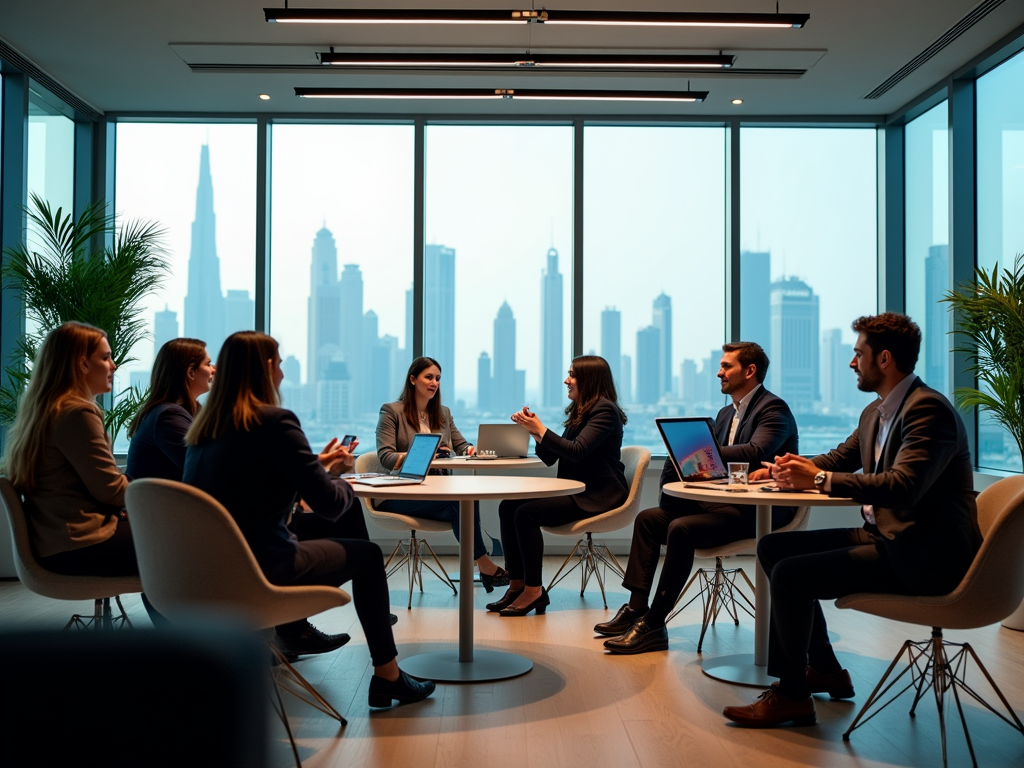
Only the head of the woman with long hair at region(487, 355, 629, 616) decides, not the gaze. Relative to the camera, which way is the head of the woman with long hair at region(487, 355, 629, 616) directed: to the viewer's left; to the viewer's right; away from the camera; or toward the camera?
to the viewer's left

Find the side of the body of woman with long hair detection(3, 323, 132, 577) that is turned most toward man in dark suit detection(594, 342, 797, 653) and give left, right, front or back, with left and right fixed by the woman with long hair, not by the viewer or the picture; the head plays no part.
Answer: front

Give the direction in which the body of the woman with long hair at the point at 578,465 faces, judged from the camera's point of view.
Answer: to the viewer's left

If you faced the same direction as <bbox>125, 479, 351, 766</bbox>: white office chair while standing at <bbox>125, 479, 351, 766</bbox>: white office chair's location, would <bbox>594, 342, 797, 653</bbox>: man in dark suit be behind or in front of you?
in front

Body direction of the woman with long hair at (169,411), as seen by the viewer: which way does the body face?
to the viewer's right

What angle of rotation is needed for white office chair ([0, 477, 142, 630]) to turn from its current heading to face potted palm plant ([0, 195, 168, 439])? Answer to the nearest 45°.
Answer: approximately 90° to its left

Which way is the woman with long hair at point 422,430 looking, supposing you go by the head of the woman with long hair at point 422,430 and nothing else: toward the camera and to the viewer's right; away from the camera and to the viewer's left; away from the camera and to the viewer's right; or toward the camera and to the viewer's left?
toward the camera and to the viewer's right

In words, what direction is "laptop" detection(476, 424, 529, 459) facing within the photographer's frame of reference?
facing away from the viewer

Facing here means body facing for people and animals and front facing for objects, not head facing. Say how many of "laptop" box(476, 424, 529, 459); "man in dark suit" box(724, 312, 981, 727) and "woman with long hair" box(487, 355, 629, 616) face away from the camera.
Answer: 1

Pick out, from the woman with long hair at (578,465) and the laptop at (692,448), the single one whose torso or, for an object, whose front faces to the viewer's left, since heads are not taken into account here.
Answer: the woman with long hair

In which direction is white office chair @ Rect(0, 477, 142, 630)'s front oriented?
to the viewer's right
